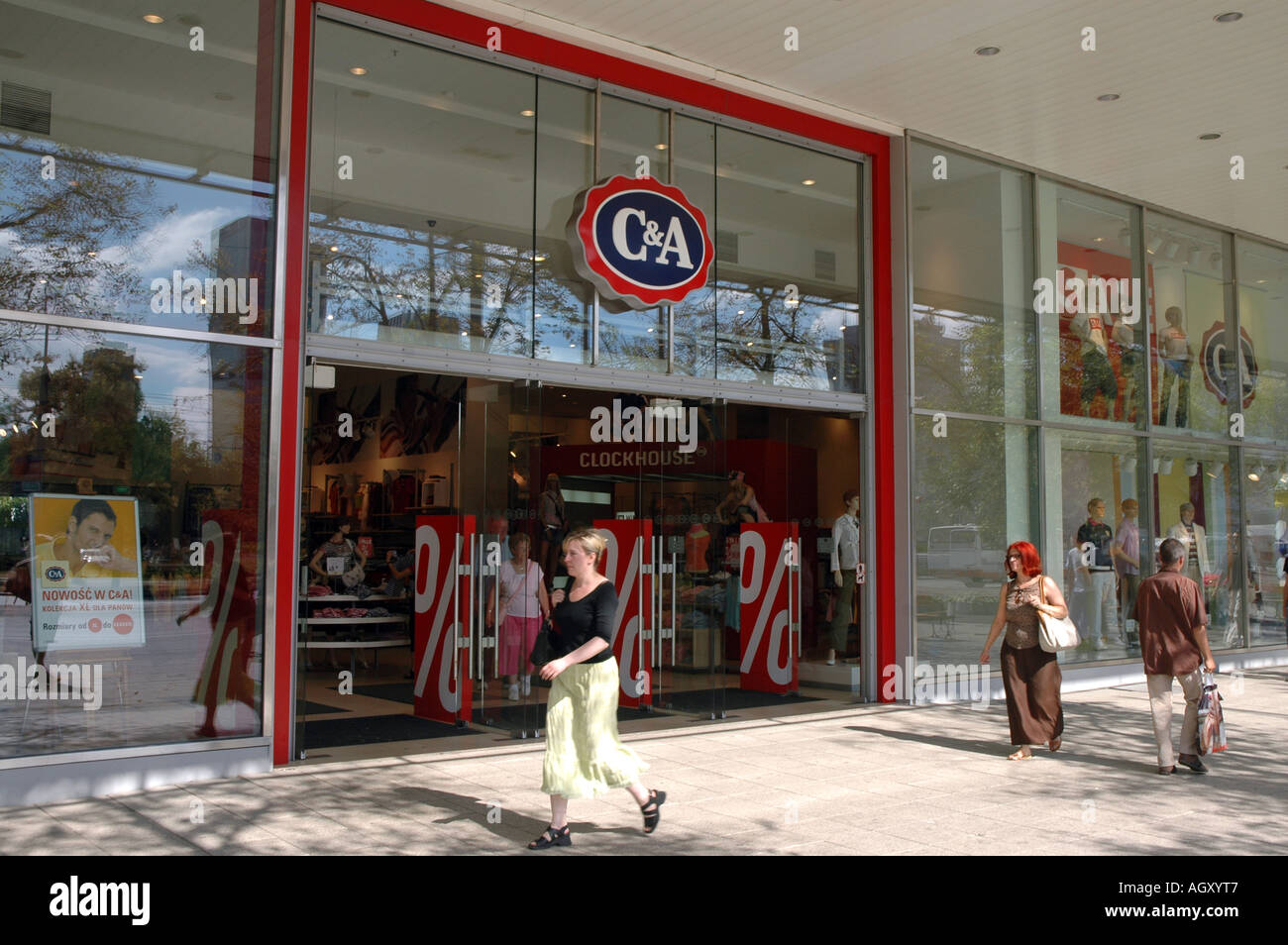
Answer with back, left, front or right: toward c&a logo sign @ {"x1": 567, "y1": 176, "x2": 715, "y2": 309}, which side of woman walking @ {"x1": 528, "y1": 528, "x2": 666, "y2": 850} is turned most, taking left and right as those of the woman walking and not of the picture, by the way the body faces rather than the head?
right

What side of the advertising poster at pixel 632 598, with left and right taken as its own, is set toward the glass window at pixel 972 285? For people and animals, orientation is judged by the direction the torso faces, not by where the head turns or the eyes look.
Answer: left

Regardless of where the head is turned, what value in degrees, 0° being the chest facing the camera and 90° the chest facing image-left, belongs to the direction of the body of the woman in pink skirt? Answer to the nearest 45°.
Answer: approximately 0°

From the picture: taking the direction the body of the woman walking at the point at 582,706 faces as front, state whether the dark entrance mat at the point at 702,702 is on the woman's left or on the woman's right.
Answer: on the woman's right

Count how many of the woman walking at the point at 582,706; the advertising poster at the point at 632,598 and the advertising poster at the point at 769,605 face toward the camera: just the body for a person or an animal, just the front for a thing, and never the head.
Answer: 2

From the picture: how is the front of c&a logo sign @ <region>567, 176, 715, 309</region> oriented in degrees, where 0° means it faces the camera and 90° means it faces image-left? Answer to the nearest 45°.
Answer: approximately 315°

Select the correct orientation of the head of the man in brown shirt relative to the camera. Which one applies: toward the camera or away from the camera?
away from the camera
